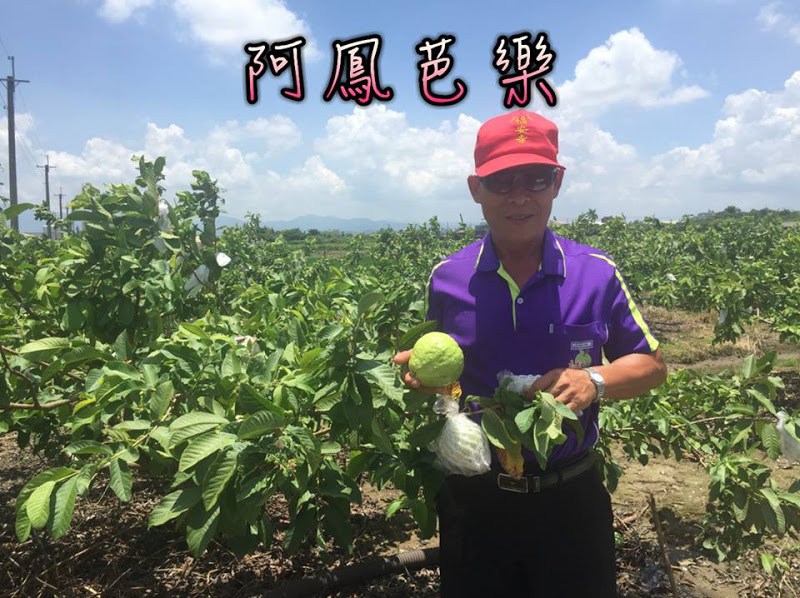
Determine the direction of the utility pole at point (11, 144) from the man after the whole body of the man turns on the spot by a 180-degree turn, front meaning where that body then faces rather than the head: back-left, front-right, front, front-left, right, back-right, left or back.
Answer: front-left

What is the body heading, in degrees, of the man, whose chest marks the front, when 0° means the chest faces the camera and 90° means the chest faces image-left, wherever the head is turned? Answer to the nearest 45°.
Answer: approximately 0°

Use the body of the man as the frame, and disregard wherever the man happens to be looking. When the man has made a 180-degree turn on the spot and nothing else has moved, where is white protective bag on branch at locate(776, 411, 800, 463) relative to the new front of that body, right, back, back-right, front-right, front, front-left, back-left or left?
front-right
